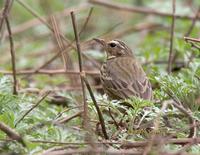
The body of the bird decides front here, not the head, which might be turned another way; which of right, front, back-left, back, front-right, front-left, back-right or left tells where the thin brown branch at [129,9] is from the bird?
front-right

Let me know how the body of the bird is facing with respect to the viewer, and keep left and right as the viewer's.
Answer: facing away from the viewer and to the left of the viewer

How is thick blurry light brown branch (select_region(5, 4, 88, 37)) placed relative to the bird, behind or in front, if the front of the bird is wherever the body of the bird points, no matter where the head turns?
in front

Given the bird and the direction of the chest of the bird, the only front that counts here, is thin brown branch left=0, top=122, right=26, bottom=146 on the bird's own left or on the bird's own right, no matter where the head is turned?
on the bird's own left

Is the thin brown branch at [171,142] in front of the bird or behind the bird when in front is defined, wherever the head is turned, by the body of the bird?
behind
